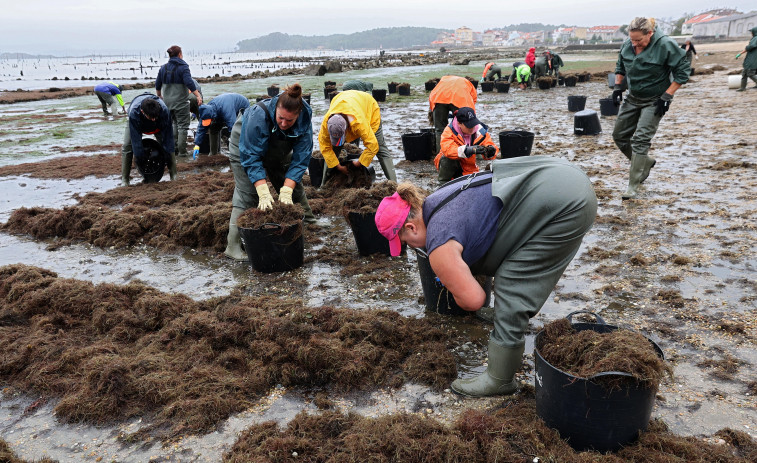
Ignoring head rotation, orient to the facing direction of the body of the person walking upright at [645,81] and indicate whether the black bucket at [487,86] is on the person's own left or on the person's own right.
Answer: on the person's own right

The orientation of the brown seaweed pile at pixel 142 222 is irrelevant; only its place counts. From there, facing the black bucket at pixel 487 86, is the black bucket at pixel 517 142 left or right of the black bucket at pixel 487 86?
right

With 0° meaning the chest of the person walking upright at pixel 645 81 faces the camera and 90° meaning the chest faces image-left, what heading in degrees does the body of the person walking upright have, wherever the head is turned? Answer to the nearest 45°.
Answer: approximately 45°

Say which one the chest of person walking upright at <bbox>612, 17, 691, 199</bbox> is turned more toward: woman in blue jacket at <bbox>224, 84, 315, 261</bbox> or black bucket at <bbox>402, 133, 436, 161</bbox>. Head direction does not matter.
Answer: the woman in blue jacket

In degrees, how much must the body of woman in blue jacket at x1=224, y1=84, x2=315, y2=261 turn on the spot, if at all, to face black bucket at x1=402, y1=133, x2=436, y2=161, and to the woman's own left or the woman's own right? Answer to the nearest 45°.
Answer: approximately 90° to the woman's own left

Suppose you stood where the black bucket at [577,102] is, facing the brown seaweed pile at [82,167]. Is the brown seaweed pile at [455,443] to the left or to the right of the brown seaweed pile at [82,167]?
left

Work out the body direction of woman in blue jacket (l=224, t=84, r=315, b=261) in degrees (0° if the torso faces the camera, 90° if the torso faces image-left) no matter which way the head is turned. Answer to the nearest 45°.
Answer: approximately 315°

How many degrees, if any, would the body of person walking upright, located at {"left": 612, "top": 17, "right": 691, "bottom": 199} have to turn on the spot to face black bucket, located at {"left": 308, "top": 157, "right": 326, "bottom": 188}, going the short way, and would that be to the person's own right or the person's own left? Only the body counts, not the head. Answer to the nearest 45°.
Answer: approximately 45° to the person's own right
